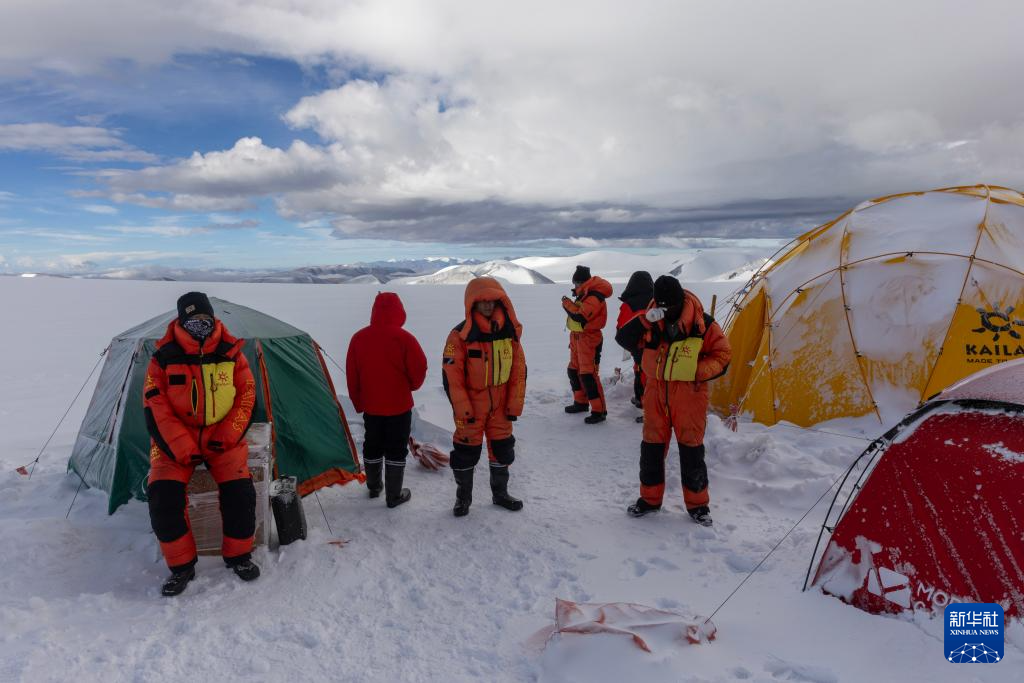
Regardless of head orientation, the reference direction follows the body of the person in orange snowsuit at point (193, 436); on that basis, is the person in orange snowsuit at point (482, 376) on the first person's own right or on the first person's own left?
on the first person's own left

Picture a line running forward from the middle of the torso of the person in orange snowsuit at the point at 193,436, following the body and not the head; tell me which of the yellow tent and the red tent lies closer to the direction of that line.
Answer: the red tent

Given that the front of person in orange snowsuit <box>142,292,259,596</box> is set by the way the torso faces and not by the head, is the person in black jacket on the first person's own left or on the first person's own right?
on the first person's own left

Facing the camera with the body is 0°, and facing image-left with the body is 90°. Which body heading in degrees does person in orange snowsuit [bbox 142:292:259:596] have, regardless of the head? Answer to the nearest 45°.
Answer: approximately 0°

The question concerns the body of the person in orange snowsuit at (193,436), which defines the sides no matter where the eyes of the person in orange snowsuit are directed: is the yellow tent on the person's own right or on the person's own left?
on the person's own left

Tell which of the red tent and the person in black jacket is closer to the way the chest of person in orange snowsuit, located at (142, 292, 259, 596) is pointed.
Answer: the red tent
